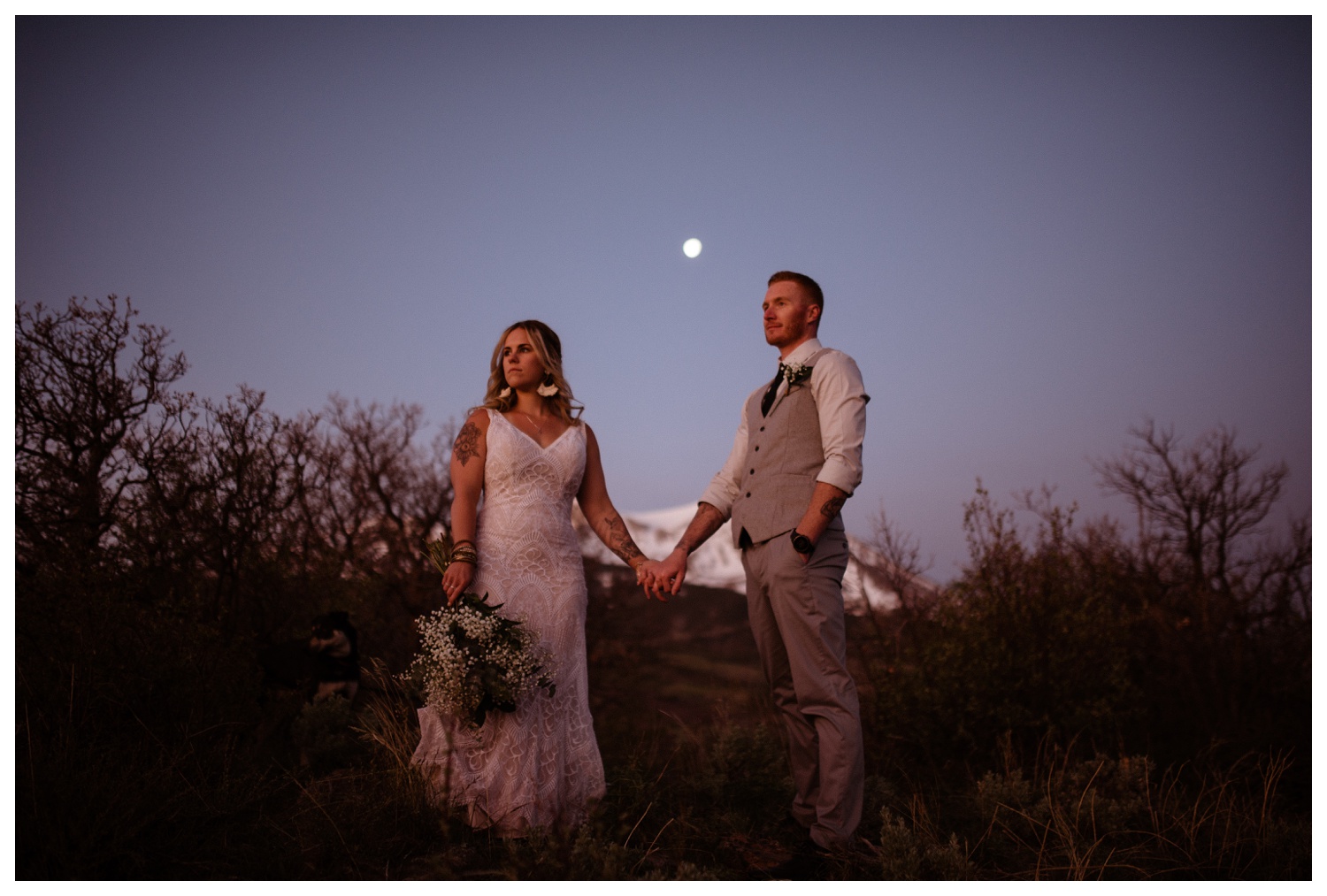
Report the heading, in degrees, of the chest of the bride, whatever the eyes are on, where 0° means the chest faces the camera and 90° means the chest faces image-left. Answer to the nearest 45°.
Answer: approximately 0°

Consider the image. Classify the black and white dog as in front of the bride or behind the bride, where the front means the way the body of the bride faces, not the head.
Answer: behind

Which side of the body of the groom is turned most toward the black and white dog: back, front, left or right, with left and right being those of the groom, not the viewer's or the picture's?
right

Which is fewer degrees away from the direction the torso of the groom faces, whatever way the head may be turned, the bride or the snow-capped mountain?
the bride

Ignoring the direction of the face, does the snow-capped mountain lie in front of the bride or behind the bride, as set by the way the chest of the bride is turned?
behind

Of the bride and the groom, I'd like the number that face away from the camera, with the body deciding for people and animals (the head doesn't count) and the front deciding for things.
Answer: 0

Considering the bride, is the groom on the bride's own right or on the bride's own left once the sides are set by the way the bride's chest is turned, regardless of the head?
on the bride's own left

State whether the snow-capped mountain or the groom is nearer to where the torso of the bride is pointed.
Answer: the groom
